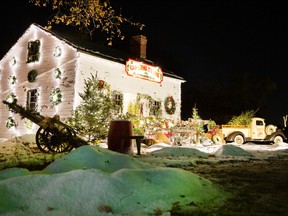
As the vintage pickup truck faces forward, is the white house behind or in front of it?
behind

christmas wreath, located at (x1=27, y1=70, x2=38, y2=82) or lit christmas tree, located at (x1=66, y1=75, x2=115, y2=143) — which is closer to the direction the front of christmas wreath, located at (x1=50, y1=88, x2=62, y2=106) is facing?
the lit christmas tree

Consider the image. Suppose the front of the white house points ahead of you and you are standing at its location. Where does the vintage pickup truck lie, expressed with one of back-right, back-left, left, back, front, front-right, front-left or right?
front-left

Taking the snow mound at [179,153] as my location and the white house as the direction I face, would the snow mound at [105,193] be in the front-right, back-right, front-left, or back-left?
back-left

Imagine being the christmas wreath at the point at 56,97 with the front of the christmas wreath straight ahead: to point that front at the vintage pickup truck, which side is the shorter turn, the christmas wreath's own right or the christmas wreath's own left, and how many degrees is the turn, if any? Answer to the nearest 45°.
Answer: approximately 135° to the christmas wreath's own left

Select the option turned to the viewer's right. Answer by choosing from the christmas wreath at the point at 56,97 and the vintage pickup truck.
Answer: the vintage pickup truck

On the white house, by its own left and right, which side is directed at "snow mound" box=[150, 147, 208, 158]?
front

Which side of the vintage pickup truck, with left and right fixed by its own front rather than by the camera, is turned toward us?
right

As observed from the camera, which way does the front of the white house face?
facing the viewer and to the right of the viewer

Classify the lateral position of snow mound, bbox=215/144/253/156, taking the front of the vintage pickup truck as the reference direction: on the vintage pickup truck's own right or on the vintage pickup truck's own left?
on the vintage pickup truck's own right

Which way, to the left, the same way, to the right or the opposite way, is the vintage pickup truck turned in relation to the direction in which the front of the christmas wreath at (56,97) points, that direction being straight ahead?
to the left

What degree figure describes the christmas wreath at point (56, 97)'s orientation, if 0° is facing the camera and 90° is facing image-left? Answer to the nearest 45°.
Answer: approximately 45°

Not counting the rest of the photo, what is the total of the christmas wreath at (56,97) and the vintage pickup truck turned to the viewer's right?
1
